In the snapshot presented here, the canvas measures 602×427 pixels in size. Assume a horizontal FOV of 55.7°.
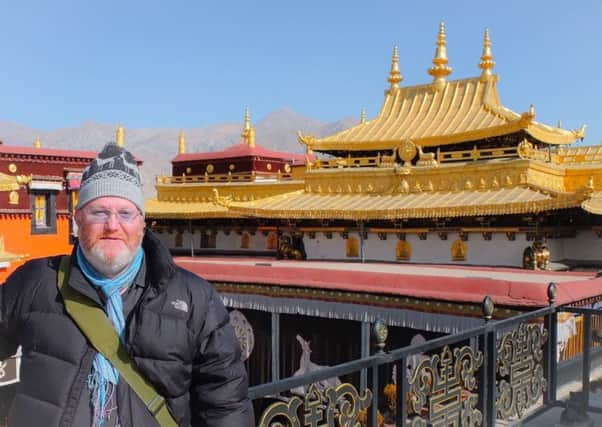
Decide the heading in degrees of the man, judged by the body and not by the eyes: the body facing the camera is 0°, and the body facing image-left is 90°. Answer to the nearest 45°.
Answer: approximately 0°

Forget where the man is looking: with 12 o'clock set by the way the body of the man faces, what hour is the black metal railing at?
The black metal railing is roughly at 8 o'clock from the man.

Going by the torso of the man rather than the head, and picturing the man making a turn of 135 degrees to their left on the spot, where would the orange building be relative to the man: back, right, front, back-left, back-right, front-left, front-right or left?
front-left
